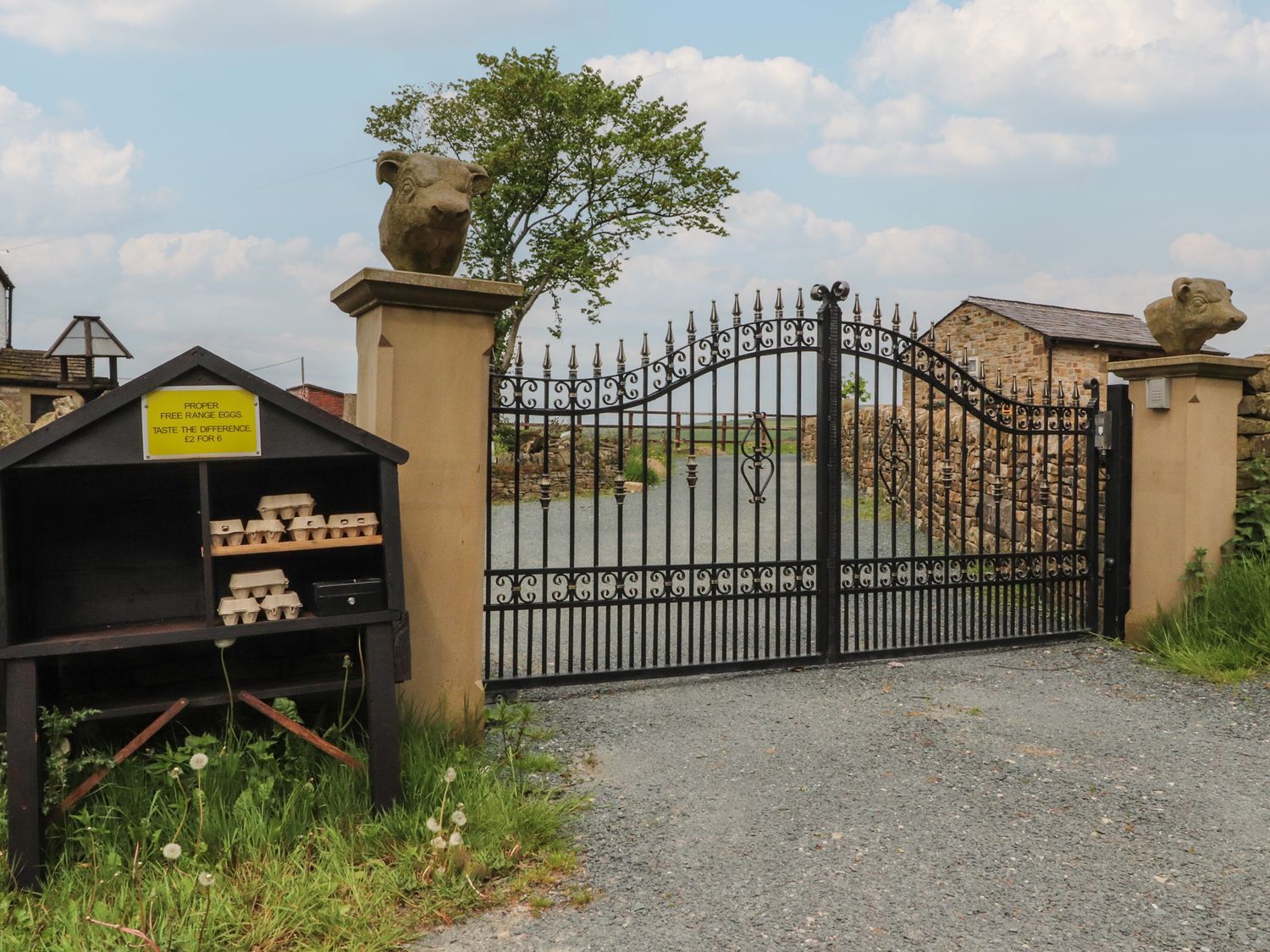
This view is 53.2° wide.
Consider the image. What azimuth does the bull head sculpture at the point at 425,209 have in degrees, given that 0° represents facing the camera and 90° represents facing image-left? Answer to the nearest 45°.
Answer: approximately 315°

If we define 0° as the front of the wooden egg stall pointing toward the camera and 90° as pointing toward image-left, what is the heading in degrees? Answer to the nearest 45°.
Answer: approximately 0°

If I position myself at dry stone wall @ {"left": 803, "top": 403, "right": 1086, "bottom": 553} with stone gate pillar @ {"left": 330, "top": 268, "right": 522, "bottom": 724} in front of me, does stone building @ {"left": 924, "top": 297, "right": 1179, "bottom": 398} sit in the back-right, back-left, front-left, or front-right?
back-right

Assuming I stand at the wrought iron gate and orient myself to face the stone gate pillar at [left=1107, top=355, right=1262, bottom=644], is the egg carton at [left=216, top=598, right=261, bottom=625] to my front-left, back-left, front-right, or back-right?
back-right

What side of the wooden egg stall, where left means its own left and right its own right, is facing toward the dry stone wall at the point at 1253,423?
left
